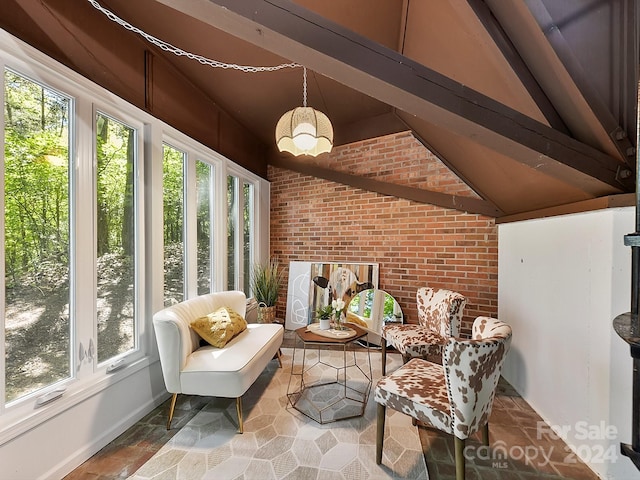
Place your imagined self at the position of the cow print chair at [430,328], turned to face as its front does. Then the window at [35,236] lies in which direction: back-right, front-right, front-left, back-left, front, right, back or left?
front

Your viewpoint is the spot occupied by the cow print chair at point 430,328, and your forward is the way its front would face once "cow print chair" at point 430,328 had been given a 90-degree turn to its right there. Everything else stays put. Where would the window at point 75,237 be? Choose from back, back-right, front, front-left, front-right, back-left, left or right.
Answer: left

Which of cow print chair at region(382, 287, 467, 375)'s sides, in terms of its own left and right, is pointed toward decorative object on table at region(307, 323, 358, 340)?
front

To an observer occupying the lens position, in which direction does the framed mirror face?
facing the viewer

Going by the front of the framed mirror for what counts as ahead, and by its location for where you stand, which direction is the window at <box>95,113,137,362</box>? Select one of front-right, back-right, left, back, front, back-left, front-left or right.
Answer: front-right

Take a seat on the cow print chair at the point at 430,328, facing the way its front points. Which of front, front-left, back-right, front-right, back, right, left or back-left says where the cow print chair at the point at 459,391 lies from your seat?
front-left

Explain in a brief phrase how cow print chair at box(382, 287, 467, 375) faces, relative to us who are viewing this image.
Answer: facing the viewer and to the left of the viewer

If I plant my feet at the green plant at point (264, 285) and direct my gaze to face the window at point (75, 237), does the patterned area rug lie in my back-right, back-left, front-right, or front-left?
front-left

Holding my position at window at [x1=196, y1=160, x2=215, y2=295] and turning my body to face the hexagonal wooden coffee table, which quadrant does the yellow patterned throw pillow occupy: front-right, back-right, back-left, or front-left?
front-right

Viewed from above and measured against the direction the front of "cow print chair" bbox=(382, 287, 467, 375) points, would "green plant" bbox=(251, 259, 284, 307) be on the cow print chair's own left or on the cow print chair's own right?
on the cow print chair's own right

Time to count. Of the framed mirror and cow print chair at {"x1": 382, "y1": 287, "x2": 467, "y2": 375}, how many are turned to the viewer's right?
0

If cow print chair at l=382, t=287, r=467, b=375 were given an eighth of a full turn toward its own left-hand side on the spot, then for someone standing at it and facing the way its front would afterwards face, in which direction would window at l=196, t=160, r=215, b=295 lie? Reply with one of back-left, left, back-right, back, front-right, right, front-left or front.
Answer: right

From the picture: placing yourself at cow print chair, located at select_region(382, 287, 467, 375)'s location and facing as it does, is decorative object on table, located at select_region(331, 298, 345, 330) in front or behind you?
in front

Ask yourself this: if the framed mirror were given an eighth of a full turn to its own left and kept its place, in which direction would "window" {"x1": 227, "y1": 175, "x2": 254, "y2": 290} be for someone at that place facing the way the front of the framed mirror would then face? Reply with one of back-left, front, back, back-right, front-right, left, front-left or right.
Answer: back-right

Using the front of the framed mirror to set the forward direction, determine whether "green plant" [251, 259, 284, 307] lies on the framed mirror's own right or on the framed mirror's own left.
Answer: on the framed mirror's own right
